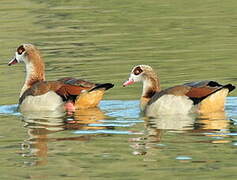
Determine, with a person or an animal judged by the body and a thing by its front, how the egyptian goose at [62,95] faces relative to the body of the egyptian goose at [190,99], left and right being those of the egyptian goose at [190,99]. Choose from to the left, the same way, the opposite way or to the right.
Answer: the same way

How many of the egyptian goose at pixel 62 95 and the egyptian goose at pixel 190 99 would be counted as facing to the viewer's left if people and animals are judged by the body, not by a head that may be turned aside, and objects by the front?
2

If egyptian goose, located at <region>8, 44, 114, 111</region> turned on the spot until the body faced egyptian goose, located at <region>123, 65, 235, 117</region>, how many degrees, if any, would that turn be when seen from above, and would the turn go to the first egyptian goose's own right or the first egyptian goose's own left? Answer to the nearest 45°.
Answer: approximately 135° to the first egyptian goose's own left

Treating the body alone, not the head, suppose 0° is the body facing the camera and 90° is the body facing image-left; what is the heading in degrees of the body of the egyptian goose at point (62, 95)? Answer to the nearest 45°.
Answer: approximately 90°

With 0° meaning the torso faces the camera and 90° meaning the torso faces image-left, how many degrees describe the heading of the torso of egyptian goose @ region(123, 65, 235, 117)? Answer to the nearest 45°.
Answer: approximately 90°

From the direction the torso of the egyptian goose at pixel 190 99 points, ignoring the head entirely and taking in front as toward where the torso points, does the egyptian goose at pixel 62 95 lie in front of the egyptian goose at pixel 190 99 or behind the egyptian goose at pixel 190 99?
in front
